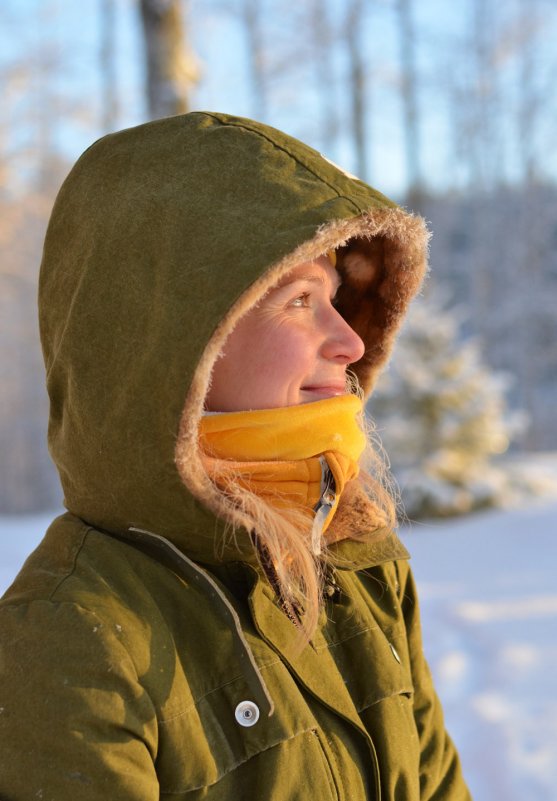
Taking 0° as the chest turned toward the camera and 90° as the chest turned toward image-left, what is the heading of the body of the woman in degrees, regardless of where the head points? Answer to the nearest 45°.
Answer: approximately 315°

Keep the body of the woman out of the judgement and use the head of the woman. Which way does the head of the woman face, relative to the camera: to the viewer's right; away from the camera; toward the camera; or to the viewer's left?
to the viewer's right
